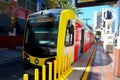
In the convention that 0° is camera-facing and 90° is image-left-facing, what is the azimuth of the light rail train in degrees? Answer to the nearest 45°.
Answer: approximately 45°
